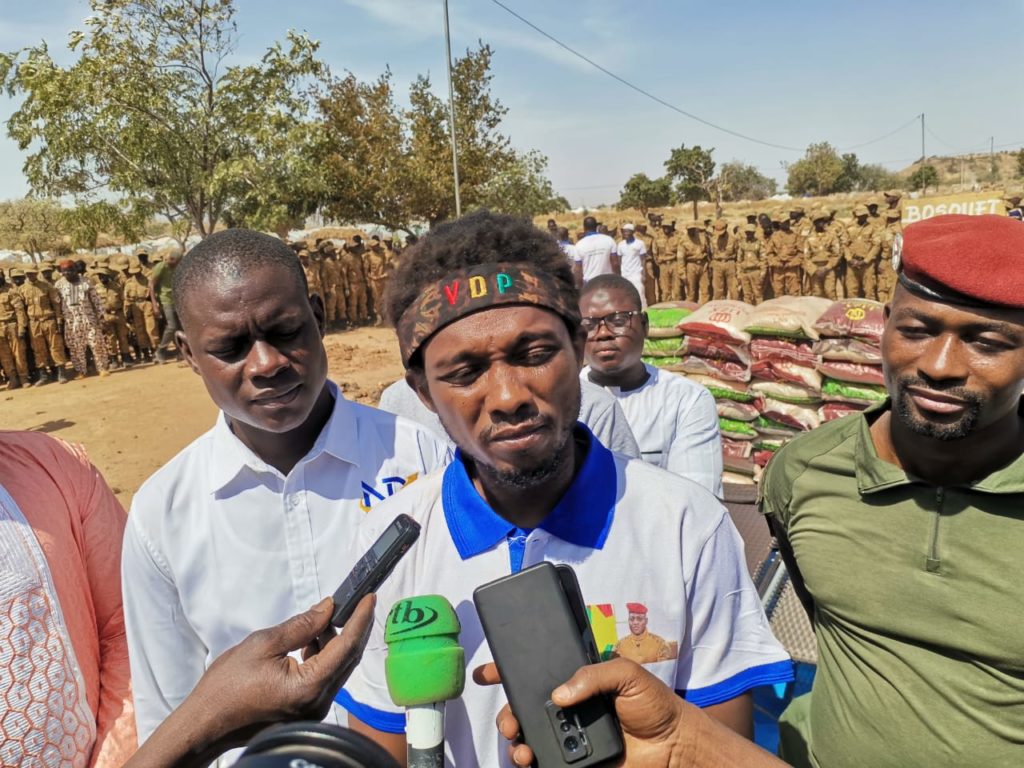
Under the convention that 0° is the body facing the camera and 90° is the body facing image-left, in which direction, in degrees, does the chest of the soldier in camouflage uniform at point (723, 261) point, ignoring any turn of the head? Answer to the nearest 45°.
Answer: approximately 0°

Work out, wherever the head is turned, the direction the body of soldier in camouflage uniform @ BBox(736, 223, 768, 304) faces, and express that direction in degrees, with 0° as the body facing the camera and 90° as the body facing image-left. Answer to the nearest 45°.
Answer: approximately 0°

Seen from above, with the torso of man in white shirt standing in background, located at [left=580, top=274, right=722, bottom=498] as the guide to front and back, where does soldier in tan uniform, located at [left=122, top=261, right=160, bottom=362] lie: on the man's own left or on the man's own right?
on the man's own right

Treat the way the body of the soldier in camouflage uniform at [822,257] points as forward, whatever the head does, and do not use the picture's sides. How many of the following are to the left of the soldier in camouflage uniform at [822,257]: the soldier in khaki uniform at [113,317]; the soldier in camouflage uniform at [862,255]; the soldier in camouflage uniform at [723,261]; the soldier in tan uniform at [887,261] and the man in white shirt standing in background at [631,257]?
2

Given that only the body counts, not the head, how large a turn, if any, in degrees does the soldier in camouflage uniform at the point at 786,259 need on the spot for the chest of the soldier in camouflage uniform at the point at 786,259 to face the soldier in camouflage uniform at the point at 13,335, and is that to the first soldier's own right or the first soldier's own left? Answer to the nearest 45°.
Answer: approximately 45° to the first soldier's own right

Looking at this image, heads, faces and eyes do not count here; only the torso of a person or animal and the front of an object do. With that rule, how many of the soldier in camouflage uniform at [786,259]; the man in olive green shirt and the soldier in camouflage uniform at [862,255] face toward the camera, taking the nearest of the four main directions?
3

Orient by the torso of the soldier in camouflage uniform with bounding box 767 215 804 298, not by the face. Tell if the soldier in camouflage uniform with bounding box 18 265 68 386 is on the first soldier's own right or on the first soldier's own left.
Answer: on the first soldier's own right

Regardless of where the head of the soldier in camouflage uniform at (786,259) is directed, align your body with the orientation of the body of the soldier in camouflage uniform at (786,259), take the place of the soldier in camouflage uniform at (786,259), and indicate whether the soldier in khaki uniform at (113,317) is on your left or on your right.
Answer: on your right

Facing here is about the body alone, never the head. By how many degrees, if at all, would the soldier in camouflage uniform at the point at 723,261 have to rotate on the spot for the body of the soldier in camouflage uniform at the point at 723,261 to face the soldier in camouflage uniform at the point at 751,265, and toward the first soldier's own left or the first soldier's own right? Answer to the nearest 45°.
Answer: approximately 45° to the first soldier's own left

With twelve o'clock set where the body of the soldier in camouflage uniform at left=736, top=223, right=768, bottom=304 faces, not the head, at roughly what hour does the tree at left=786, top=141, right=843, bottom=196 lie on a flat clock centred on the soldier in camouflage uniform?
The tree is roughly at 6 o'clock from the soldier in camouflage uniform.

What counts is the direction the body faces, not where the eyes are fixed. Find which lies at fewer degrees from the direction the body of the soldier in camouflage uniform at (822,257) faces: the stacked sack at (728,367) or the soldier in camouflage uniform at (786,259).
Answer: the stacked sack

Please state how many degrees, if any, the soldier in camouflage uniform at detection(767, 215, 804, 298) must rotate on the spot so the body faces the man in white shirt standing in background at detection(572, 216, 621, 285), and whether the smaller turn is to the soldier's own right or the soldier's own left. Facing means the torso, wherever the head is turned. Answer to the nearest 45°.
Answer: approximately 45° to the soldier's own right
